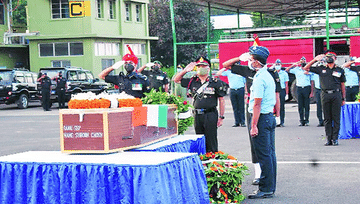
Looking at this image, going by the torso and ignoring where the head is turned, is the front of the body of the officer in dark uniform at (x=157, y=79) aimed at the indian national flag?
yes

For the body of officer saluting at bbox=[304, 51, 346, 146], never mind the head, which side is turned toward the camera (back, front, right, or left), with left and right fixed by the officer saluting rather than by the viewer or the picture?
front

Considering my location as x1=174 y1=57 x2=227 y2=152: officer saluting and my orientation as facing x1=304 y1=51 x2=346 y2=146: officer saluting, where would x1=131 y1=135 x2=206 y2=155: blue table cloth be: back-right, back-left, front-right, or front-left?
back-right

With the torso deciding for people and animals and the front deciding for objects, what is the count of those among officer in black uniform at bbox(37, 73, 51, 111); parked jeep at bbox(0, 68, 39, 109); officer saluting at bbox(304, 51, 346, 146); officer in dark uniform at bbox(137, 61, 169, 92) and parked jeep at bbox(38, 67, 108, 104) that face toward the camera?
3

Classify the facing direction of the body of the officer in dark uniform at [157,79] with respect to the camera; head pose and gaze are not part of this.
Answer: toward the camera

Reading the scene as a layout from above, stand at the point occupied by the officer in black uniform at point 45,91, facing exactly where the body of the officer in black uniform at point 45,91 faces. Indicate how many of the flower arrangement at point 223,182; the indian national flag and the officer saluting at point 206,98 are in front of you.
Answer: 3

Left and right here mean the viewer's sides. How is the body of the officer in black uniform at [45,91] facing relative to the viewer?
facing the viewer

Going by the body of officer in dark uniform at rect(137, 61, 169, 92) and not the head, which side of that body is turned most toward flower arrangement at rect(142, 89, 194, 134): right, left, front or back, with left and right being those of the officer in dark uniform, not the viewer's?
front
